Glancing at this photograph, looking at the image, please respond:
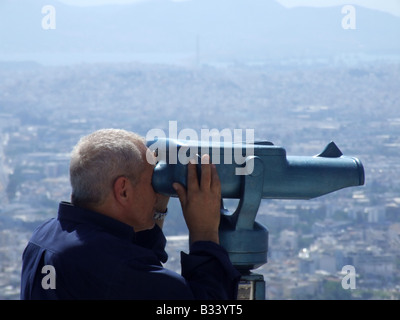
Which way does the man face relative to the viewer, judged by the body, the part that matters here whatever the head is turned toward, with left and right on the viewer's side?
facing away from the viewer and to the right of the viewer

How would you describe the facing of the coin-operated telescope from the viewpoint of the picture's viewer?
facing to the right of the viewer
